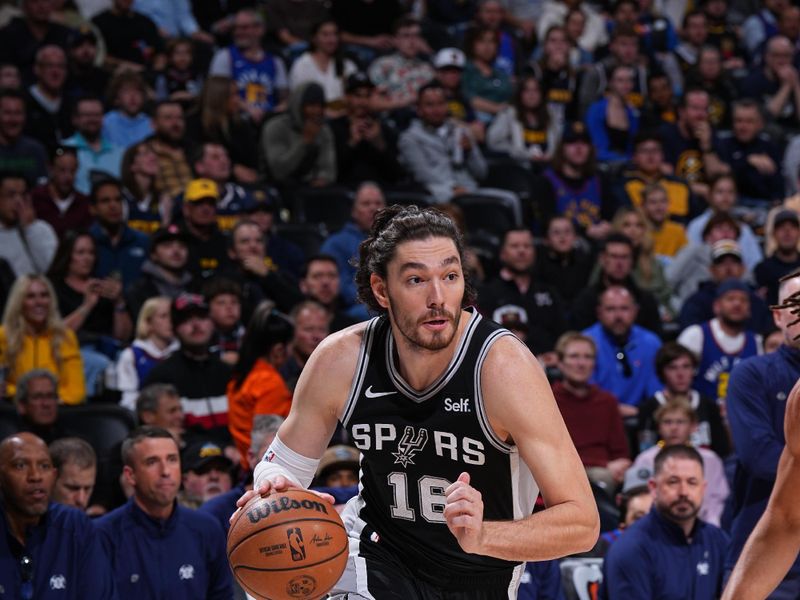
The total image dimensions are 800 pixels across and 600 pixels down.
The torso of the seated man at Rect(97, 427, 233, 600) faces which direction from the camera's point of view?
toward the camera

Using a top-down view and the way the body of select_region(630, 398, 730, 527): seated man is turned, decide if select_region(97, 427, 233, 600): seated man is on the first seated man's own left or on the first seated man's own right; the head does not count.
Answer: on the first seated man's own right

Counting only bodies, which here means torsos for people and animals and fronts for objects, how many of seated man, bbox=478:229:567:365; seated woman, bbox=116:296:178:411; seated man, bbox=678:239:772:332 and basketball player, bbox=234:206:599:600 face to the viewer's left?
0

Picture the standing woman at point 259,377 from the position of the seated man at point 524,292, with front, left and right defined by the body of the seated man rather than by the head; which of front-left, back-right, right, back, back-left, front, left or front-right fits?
front-right

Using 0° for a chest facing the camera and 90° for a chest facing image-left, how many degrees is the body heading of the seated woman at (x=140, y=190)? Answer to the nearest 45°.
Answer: approximately 315°

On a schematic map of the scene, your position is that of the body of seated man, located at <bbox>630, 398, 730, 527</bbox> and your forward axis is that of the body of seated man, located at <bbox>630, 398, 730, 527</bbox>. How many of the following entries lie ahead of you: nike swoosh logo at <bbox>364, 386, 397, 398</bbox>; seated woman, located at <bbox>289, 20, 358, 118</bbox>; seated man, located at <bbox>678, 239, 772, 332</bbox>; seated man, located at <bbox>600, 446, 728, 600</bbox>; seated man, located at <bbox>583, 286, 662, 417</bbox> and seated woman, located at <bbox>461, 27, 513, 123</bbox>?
2

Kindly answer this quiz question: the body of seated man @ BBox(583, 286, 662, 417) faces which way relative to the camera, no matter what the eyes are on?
toward the camera

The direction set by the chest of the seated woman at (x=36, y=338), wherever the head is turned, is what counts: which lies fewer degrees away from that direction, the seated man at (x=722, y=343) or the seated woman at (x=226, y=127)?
the seated man

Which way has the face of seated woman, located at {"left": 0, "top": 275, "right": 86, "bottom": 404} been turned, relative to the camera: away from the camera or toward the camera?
toward the camera

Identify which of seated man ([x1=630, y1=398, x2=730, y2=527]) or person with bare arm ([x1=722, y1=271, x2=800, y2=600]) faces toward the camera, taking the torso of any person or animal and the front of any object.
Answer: the seated man

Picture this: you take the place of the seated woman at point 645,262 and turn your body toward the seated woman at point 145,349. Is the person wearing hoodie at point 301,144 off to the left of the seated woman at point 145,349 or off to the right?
right

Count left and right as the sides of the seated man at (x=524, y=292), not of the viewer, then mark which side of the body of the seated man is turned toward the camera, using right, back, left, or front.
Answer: front
